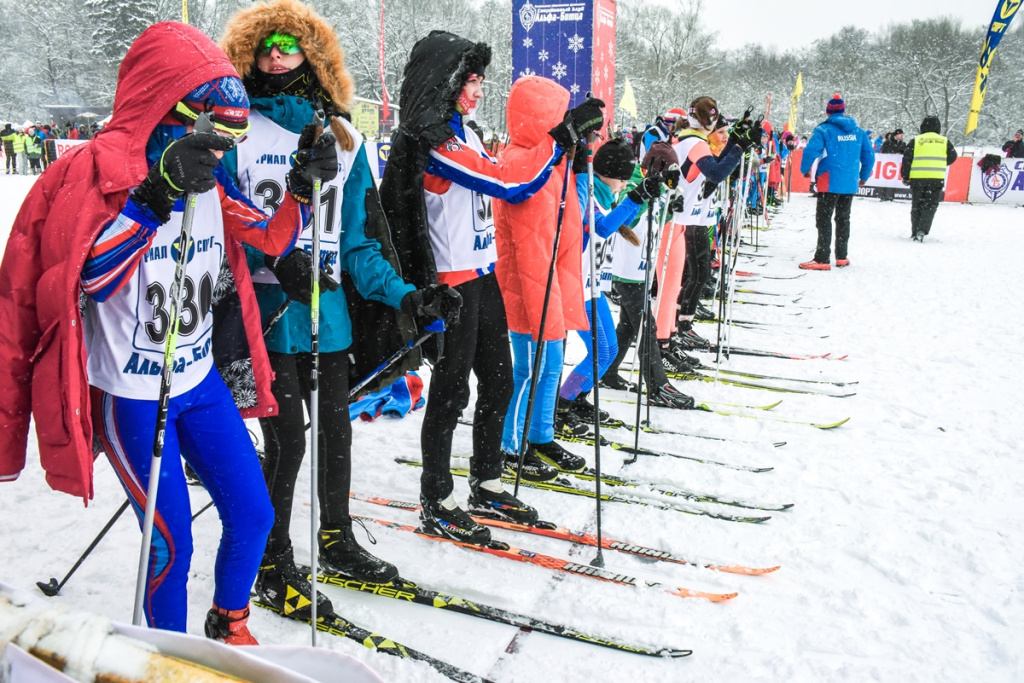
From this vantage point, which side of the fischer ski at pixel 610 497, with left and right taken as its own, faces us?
right

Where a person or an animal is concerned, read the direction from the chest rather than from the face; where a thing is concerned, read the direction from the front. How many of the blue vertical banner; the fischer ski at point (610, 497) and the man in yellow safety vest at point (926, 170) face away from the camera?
1

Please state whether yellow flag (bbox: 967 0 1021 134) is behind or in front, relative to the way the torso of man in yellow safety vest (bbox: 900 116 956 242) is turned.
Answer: in front

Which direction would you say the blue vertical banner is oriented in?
toward the camera

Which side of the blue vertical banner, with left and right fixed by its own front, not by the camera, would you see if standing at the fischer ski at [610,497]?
front

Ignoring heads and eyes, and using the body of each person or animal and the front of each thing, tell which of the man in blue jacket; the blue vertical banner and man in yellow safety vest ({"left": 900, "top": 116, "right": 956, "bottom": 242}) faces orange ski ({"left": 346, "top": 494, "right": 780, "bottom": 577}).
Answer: the blue vertical banner

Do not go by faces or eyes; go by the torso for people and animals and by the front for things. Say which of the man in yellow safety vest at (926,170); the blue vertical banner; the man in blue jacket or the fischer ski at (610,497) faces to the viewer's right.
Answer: the fischer ski

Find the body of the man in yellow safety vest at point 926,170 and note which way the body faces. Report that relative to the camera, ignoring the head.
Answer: away from the camera

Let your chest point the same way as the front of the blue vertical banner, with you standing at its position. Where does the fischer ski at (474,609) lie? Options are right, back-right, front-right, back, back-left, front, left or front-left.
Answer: front

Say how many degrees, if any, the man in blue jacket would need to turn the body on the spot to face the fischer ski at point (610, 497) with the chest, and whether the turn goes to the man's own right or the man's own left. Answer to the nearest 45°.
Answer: approximately 135° to the man's own left

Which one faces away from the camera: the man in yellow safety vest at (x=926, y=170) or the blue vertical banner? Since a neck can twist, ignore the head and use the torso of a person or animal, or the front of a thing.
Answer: the man in yellow safety vest

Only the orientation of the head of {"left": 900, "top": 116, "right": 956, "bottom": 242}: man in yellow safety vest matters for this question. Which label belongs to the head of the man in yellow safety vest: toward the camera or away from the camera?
away from the camera

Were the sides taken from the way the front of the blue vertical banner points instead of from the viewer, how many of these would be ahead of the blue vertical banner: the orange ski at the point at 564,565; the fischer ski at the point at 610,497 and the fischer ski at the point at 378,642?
3

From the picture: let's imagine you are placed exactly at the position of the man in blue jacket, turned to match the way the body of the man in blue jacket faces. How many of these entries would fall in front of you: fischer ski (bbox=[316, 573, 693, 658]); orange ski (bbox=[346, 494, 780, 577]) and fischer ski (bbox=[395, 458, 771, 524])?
0
